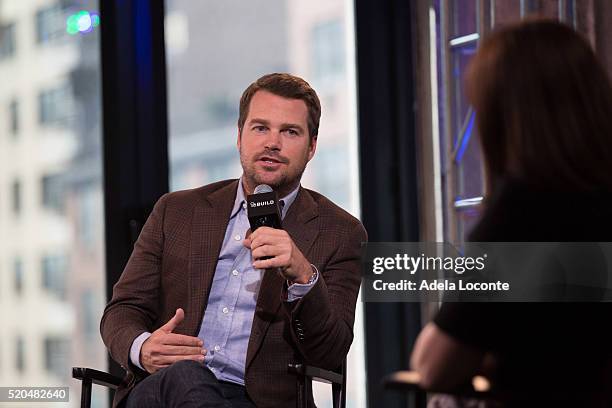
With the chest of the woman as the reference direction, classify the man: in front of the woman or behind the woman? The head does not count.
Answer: in front

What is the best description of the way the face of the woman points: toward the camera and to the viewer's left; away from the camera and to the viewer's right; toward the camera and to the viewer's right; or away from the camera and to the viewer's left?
away from the camera and to the viewer's left

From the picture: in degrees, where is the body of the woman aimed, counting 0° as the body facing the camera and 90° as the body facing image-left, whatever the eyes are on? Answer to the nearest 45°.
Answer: approximately 135°
